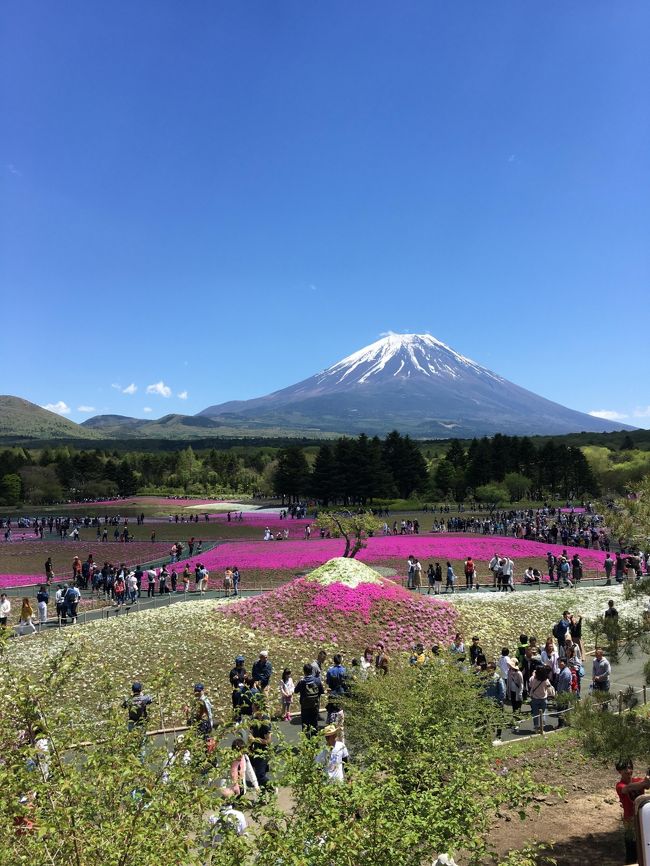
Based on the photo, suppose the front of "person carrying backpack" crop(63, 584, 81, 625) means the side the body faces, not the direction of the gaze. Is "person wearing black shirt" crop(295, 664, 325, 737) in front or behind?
behind

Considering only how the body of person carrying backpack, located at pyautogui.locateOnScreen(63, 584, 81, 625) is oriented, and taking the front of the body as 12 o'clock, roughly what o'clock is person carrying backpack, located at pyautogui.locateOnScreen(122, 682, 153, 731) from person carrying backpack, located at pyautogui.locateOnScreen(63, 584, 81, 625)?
person carrying backpack, located at pyautogui.locateOnScreen(122, 682, 153, 731) is roughly at 6 o'clock from person carrying backpack, located at pyautogui.locateOnScreen(63, 584, 81, 625).

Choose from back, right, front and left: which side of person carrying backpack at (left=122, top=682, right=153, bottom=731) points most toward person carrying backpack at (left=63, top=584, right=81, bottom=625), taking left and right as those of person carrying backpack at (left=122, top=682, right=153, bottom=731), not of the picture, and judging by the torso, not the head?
front

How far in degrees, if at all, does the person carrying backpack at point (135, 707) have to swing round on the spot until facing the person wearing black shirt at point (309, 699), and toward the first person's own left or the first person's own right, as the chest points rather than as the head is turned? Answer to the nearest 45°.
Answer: approximately 45° to the first person's own right

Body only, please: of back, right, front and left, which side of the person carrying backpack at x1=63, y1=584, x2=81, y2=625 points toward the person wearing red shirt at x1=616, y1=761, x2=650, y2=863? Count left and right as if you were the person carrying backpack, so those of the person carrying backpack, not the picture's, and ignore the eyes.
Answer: back

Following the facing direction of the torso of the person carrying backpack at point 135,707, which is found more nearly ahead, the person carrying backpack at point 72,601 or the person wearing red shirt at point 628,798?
the person carrying backpack

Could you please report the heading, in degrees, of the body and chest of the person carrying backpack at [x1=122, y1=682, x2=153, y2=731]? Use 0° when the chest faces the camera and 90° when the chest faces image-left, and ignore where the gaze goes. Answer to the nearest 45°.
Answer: approximately 180°

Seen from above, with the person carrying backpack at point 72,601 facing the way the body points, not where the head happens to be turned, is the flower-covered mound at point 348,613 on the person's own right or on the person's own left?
on the person's own right

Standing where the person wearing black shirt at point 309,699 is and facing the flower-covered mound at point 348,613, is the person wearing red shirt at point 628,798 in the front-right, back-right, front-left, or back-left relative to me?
back-right

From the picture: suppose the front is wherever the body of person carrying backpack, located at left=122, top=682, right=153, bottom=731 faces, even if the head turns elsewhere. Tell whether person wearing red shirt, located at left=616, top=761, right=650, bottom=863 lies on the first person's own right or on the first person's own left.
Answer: on the first person's own right

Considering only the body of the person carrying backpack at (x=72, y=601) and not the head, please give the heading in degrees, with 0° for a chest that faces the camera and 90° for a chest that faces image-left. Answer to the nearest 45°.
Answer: approximately 180°
